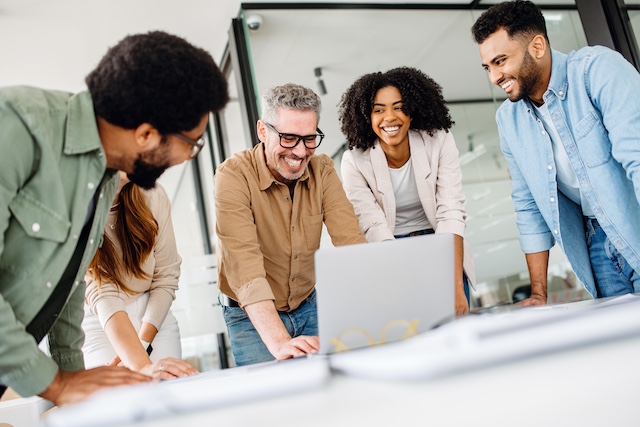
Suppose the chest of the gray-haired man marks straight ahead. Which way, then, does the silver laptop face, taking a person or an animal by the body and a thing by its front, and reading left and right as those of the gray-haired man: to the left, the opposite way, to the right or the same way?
the opposite way

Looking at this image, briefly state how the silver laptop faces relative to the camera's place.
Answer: facing away from the viewer and to the left of the viewer

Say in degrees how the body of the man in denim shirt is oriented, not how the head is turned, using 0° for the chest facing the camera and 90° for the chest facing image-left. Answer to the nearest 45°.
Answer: approximately 45°

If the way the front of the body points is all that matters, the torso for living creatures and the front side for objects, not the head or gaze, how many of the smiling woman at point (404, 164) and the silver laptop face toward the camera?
1

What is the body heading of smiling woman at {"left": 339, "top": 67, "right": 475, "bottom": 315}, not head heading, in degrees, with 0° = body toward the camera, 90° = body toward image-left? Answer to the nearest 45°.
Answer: approximately 0°

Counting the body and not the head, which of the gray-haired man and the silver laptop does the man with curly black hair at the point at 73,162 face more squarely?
the silver laptop

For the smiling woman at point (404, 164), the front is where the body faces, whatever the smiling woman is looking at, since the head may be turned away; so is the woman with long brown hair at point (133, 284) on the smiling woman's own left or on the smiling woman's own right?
on the smiling woman's own right
